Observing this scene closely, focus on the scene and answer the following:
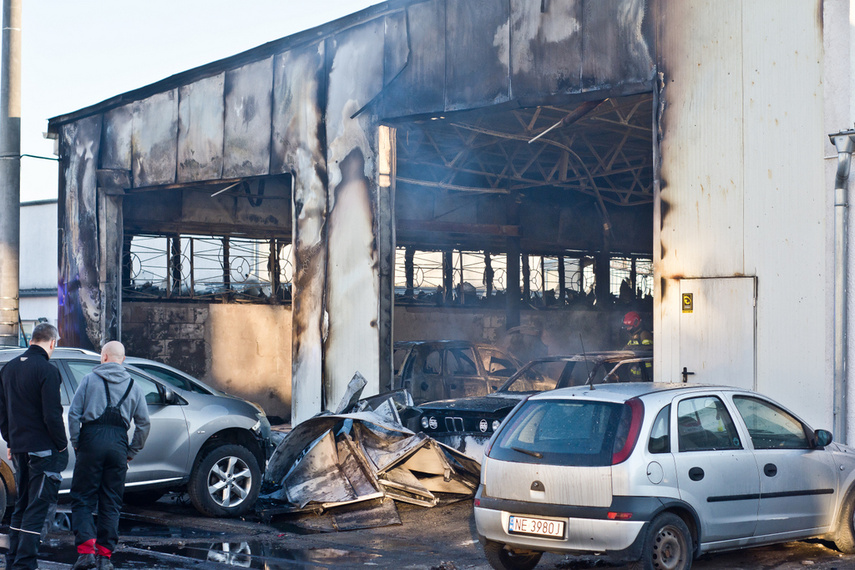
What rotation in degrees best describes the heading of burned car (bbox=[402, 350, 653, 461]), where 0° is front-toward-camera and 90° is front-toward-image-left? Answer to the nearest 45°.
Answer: approximately 45°

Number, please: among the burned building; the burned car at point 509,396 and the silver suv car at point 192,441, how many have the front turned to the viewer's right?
1

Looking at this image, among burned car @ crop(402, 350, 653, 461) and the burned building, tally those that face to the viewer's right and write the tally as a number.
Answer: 0

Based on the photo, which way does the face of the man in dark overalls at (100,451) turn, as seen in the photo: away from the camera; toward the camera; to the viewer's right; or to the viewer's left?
away from the camera

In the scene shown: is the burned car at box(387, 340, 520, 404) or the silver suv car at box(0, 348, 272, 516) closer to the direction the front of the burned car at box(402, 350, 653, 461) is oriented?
the silver suv car

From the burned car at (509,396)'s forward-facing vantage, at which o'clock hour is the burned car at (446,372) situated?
the burned car at (446,372) is roughly at 4 o'clock from the burned car at (509,396).

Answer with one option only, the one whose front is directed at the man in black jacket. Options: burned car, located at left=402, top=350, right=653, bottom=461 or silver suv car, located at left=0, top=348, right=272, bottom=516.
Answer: the burned car

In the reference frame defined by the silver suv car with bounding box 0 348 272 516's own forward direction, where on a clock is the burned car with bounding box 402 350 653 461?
The burned car is roughly at 12 o'clock from the silver suv car.

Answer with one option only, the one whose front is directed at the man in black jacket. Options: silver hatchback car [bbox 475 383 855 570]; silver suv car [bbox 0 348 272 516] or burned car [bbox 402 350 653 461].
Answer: the burned car

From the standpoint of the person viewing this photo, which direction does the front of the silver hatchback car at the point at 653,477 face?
facing away from the viewer and to the right of the viewer

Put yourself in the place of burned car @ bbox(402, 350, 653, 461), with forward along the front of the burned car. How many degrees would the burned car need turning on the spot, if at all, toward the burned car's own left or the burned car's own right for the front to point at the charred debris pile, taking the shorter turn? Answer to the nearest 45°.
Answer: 0° — it already faces it

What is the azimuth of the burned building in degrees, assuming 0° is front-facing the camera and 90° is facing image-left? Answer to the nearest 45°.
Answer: approximately 45°

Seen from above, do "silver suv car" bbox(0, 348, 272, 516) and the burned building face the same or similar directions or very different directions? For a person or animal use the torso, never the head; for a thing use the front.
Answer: very different directions

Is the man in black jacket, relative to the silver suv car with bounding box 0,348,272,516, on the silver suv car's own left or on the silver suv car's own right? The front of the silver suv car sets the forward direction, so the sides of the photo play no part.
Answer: on the silver suv car's own right

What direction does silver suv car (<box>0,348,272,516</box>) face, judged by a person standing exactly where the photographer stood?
facing to the right of the viewer

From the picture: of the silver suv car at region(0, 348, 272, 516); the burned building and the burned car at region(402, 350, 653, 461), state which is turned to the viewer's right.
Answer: the silver suv car

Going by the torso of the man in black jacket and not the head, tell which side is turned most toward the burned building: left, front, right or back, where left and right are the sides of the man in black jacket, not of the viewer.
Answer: front

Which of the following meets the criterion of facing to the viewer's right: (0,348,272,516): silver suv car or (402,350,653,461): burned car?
the silver suv car

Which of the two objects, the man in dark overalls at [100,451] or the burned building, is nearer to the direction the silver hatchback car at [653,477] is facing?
the burned building
